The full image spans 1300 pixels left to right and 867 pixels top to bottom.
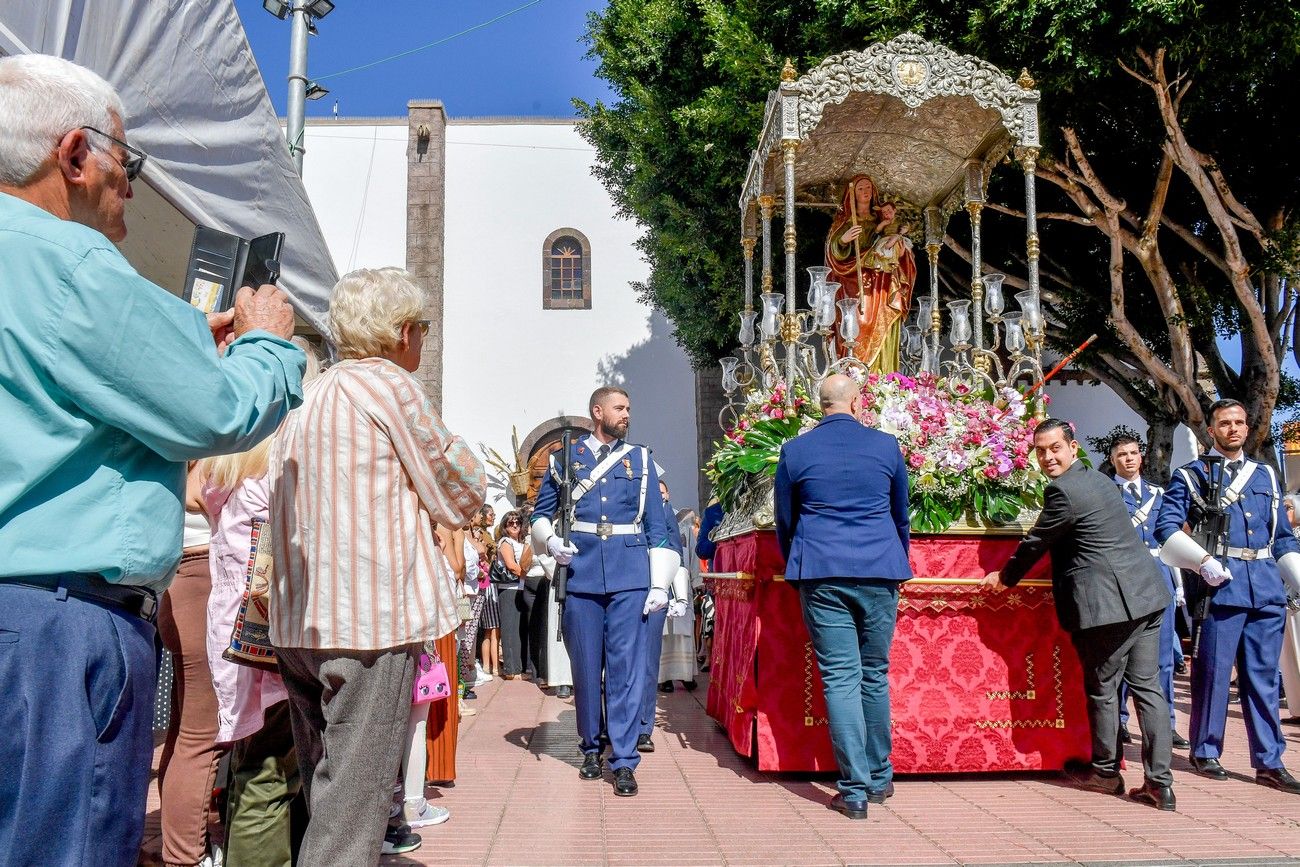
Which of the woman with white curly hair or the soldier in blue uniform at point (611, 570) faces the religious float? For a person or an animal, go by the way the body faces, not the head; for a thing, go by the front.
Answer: the woman with white curly hair

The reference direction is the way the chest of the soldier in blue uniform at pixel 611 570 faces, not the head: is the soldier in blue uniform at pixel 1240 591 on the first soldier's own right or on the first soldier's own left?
on the first soldier's own left

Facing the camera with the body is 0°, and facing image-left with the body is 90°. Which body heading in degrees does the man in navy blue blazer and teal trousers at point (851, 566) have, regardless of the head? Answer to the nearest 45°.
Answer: approximately 180°

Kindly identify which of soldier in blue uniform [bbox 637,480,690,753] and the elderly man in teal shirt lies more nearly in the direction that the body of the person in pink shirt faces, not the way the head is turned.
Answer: the soldier in blue uniform

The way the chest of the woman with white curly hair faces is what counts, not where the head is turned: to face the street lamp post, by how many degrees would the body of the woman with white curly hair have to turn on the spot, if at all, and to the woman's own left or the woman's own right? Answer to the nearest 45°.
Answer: approximately 45° to the woman's own left

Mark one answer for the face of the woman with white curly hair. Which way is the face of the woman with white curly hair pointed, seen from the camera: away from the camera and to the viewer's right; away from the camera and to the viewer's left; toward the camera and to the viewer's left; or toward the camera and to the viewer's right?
away from the camera and to the viewer's right

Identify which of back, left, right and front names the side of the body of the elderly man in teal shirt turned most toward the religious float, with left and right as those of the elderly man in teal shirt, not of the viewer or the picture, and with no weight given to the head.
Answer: front

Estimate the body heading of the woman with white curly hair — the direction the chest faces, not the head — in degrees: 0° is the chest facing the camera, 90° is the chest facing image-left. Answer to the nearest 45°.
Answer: approximately 225°

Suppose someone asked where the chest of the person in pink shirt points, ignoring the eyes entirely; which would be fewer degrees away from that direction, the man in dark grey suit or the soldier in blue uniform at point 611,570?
the soldier in blue uniform

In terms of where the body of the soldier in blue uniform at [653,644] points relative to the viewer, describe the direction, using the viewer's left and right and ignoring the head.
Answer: facing the viewer

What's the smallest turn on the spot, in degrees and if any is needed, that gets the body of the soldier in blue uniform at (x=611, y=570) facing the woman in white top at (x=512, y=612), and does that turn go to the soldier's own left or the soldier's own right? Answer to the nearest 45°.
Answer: approximately 180°

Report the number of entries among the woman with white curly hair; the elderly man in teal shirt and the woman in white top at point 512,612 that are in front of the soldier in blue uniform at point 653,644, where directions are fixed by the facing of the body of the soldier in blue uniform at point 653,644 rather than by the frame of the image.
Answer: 2

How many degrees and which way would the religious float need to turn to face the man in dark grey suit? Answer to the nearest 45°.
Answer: approximately 45° to its left

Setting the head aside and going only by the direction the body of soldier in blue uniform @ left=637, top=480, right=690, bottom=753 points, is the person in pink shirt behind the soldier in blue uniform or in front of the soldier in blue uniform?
in front

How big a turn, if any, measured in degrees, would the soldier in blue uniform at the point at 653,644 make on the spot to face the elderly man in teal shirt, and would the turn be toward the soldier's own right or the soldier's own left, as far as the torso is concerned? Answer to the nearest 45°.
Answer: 0° — they already face them

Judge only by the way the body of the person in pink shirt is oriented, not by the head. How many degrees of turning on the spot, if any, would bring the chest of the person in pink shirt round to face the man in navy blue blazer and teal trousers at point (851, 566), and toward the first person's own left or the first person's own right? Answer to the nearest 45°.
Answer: approximately 45° to the first person's own right

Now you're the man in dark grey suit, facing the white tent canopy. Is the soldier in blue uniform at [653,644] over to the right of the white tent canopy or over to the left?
right

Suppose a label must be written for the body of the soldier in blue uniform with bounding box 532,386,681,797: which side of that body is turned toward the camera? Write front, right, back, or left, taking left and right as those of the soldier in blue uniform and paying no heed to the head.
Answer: front
